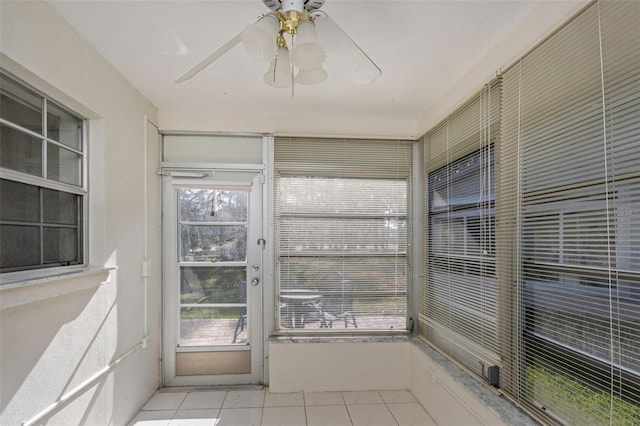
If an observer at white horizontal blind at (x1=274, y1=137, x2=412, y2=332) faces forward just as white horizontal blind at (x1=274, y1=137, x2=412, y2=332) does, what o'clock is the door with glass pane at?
The door with glass pane is roughly at 3 o'clock from the white horizontal blind.

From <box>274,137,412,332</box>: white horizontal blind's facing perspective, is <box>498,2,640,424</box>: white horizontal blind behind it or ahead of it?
ahead

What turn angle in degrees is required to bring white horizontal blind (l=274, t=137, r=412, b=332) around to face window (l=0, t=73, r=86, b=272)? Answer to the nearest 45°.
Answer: approximately 45° to its right

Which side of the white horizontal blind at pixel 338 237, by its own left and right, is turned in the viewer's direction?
front

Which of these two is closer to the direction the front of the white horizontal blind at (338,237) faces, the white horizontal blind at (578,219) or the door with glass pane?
the white horizontal blind

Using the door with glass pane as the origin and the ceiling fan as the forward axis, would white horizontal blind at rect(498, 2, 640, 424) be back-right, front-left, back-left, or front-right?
front-left

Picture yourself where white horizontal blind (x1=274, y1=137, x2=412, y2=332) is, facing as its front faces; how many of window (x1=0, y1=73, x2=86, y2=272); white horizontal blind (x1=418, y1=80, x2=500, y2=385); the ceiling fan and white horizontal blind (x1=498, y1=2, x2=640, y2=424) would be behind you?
0

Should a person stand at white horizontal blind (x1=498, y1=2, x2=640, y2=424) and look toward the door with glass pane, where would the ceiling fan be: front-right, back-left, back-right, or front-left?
front-left

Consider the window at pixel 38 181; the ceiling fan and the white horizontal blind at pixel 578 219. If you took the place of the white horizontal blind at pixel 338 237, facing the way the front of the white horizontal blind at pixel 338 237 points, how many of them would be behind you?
0

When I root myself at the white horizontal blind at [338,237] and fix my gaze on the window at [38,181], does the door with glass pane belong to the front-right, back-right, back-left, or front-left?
front-right

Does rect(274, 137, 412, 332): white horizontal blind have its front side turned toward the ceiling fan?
yes

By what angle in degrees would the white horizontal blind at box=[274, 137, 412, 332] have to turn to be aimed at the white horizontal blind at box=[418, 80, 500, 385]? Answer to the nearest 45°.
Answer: approximately 45° to its left
